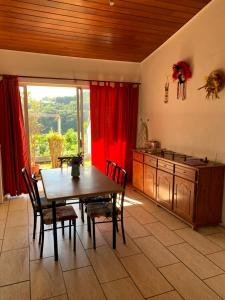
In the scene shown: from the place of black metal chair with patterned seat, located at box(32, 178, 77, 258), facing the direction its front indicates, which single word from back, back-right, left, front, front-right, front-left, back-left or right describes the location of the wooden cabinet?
front

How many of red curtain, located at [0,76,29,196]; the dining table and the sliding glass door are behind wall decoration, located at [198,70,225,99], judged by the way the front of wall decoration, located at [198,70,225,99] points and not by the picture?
0

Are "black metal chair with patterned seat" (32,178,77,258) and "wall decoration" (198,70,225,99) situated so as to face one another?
yes

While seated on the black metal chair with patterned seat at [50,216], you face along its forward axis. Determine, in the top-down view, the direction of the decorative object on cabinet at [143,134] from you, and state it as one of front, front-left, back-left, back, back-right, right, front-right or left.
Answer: front-left

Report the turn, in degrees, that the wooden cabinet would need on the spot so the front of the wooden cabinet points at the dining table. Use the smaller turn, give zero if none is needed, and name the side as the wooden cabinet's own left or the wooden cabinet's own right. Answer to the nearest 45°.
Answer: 0° — it already faces it

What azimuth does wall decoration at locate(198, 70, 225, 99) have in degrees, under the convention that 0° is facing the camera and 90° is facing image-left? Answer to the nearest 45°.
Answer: approximately 45°

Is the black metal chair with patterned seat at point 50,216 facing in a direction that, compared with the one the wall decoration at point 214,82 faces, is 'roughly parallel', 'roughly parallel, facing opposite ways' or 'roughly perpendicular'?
roughly parallel, facing opposite ways

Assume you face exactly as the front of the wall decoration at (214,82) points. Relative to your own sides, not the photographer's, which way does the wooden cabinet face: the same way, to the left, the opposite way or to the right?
the same way

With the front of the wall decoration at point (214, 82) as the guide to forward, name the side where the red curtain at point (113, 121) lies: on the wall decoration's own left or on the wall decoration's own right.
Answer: on the wall decoration's own right

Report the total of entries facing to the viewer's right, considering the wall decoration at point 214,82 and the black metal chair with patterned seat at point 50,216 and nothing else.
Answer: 1

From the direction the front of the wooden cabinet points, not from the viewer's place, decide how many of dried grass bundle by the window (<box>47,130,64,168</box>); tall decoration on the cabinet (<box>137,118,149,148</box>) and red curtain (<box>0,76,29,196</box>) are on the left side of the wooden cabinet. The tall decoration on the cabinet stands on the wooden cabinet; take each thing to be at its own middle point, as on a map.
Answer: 0

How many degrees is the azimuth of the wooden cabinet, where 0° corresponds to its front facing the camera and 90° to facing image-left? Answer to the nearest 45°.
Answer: approximately 45°

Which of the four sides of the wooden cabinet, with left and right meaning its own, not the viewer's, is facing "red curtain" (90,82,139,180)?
right

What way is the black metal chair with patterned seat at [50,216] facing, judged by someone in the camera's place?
facing to the right of the viewer

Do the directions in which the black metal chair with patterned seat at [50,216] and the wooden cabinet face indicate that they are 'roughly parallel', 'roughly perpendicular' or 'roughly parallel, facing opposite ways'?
roughly parallel, facing opposite ways

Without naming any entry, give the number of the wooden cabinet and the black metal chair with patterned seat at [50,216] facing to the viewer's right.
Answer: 1

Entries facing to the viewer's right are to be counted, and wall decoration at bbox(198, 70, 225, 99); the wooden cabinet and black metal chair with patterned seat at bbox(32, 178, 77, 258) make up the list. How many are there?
1
